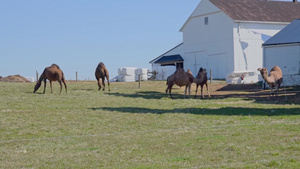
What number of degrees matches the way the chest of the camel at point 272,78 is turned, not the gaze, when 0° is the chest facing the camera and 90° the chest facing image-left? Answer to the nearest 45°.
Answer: approximately 45°

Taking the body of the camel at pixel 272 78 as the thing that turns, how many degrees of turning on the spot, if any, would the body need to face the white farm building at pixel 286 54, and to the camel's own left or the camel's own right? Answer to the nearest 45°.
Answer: approximately 135° to the camel's own right
